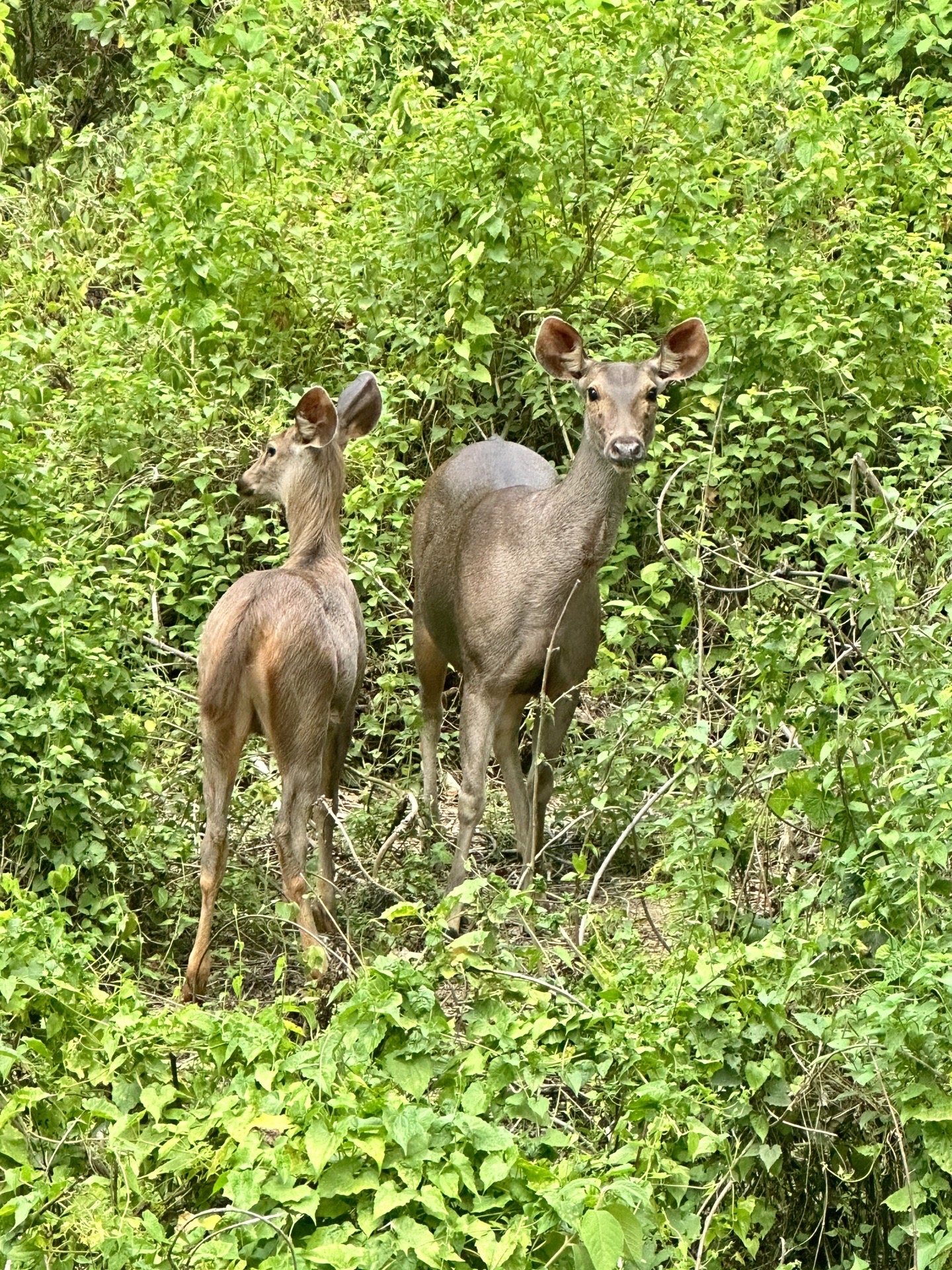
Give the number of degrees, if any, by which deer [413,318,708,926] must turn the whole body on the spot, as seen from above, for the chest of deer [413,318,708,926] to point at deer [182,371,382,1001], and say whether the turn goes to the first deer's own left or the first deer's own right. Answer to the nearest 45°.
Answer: approximately 90° to the first deer's own right

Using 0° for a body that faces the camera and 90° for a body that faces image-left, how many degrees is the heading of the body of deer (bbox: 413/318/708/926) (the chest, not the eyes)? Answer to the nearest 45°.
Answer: approximately 315°
